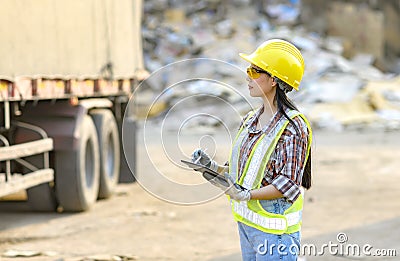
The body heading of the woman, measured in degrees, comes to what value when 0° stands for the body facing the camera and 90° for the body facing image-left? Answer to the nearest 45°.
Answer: approximately 45°

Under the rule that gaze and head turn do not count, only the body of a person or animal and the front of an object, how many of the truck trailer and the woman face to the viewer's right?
0

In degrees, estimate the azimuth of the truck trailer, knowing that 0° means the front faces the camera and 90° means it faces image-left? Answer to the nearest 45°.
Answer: approximately 45°

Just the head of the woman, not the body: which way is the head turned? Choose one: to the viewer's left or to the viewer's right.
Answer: to the viewer's left

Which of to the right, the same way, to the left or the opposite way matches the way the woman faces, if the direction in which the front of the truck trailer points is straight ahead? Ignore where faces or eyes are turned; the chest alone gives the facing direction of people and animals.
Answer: the same way

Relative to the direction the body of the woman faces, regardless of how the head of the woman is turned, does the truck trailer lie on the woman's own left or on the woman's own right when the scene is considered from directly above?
on the woman's own right

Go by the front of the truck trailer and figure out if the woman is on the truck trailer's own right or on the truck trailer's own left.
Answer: on the truck trailer's own left
